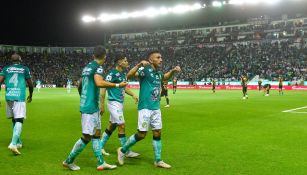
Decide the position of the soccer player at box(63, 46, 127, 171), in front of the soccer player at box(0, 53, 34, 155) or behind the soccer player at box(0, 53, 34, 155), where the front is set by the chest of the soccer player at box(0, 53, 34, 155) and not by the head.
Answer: behind

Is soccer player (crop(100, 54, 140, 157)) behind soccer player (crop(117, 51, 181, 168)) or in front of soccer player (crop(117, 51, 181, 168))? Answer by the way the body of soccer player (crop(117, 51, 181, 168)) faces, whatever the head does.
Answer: behind

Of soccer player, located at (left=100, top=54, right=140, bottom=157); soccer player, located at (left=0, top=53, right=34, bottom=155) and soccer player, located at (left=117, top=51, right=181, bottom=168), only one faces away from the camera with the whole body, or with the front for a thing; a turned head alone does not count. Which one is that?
soccer player, located at (left=0, top=53, right=34, bottom=155)

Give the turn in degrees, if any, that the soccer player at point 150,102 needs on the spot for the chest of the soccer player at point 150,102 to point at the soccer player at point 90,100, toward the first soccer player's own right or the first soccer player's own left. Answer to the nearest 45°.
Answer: approximately 135° to the first soccer player's own right

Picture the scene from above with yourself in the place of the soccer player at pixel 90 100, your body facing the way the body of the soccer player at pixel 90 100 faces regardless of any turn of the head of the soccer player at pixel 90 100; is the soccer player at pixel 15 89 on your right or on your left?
on your left

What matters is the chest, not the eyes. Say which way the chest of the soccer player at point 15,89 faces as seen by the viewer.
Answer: away from the camera

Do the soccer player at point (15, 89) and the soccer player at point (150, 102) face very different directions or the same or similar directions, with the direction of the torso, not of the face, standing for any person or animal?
very different directions

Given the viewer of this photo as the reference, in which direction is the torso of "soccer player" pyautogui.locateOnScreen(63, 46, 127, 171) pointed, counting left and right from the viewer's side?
facing away from the viewer and to the right of the viewer

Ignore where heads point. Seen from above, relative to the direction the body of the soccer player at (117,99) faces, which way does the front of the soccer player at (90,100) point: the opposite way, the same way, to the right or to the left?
to the left

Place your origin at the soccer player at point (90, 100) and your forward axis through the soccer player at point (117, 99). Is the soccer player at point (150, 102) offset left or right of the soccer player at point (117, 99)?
right
